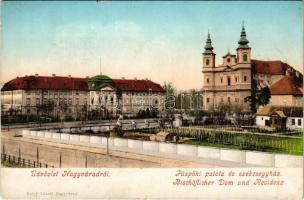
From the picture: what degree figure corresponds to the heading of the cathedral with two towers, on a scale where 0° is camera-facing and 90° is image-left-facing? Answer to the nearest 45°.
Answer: approximately 45°

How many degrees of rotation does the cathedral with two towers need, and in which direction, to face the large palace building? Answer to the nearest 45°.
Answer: approximately 45° to its right

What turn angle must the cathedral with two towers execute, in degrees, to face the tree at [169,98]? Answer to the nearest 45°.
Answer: approximately 45° to its right

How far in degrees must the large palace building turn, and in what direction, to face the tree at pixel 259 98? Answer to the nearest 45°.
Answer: approximately 45° to its left
